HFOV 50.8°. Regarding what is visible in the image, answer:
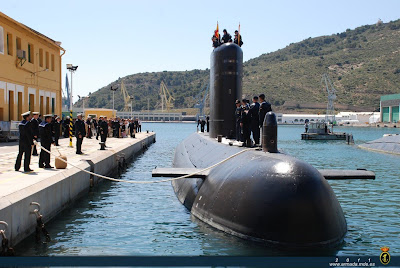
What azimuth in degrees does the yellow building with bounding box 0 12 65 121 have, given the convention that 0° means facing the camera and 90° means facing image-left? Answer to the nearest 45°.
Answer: approximately 315°

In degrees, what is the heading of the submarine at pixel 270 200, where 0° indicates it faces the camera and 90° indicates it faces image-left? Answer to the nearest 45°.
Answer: approximately 315°

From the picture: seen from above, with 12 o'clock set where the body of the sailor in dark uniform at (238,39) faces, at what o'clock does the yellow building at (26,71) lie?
The yellow building is roughly at 3 o'clock from the sailor in dark uniform.

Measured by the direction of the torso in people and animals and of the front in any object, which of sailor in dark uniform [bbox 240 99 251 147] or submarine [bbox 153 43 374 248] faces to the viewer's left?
the sailor in dark uniform

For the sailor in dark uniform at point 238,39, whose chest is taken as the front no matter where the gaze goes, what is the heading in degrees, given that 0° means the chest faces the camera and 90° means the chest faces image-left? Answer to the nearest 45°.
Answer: approximately 45°

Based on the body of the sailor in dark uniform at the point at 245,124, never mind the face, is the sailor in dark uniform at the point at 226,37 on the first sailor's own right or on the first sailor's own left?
on the first sailor's own right
